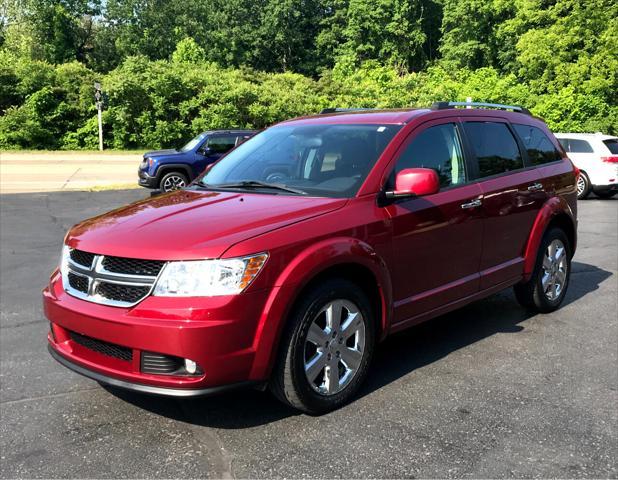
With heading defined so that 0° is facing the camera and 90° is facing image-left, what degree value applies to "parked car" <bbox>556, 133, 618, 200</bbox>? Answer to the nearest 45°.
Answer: approximately 135°

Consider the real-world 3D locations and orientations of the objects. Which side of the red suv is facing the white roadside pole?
right

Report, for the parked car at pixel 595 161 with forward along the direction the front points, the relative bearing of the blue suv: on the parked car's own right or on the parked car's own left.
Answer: on the parked car's own left

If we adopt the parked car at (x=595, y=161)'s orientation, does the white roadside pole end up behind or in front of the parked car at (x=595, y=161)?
in front

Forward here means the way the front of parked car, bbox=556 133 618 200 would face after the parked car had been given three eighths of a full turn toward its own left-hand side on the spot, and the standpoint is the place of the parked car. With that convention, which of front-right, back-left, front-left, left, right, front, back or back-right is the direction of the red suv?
front

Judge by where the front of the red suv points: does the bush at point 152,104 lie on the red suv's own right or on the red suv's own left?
on the red suv's own right
